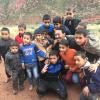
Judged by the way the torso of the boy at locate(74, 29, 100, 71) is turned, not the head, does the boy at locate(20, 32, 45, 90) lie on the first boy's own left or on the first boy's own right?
on the first boy's own right

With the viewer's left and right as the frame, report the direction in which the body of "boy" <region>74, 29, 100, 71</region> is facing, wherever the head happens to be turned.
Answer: facing the viewer and to the left of the viewer

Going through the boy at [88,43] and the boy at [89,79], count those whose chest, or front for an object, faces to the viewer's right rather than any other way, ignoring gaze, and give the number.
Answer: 0

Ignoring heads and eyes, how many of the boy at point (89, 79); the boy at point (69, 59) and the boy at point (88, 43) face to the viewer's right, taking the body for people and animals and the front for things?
0

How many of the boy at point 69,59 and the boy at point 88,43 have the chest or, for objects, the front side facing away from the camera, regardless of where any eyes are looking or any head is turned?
0

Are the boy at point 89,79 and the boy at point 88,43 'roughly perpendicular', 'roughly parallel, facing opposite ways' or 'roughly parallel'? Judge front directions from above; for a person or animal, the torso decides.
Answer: roughly parallel
